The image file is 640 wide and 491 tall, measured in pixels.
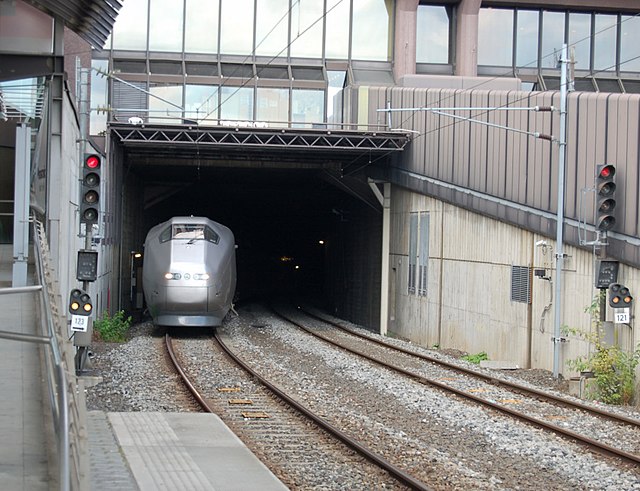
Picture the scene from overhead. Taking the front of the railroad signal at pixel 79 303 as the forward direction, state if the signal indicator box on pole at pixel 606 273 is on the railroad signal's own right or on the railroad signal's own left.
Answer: on the railroad signal's own left

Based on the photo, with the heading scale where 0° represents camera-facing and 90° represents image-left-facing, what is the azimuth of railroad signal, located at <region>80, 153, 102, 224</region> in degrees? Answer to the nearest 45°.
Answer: approximately 0°

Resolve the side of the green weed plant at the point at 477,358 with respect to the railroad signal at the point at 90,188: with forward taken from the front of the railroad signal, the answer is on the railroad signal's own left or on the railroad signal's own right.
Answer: on the railroad signal's own left

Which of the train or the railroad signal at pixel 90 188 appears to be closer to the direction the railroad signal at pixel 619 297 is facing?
the railroad signal

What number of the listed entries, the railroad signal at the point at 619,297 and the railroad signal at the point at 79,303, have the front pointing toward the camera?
2

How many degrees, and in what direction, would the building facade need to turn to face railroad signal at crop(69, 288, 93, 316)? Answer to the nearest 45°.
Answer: approximately 45° to its right
